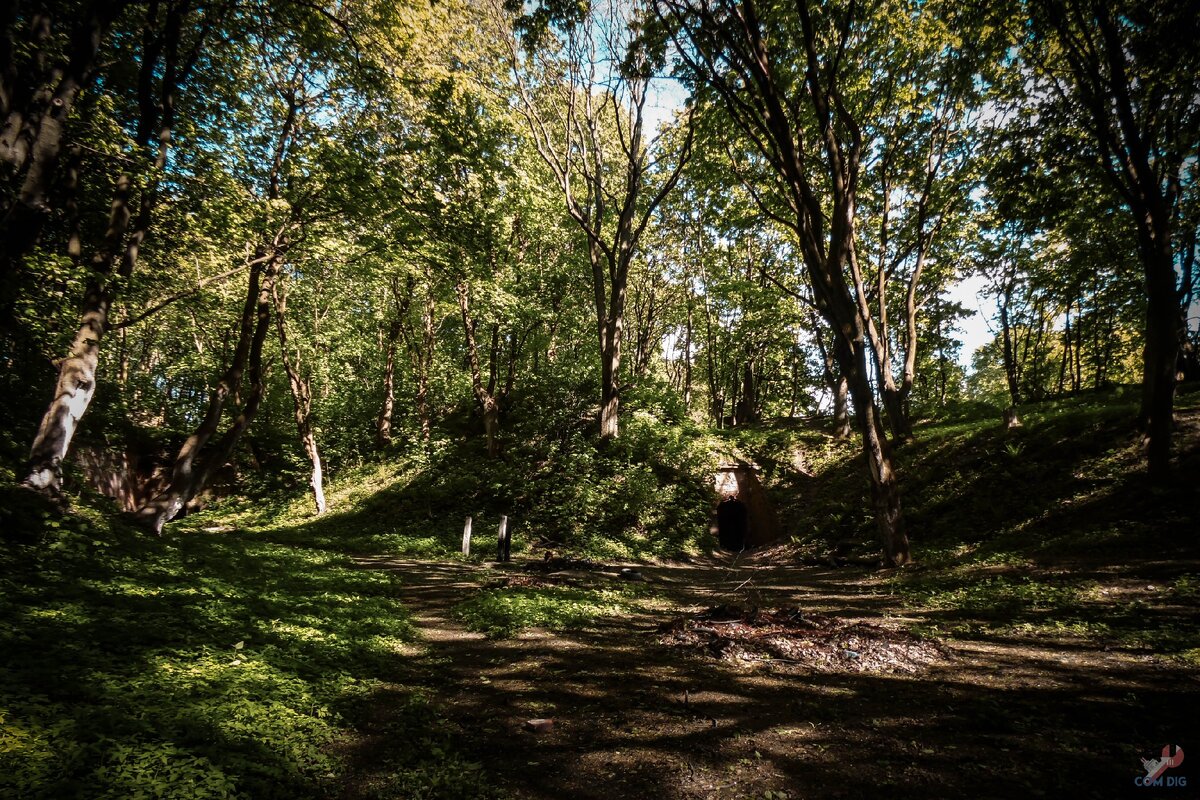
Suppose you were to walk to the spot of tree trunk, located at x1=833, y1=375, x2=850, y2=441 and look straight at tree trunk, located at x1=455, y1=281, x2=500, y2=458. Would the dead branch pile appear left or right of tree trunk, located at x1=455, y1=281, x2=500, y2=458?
left

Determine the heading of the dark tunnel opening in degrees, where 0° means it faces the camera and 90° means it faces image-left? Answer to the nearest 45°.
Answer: approximately 0°

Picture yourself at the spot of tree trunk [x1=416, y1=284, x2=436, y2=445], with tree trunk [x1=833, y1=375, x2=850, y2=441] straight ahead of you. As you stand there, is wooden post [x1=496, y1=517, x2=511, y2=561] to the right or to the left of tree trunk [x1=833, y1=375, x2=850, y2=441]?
right

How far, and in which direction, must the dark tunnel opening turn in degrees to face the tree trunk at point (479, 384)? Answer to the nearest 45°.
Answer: approximately 90° to its right

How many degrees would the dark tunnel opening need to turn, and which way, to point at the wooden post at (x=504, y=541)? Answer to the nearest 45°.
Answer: approximately 45° to its right

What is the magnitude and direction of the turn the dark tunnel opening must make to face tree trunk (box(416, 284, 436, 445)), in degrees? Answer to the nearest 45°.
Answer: approximately 90° to its right
